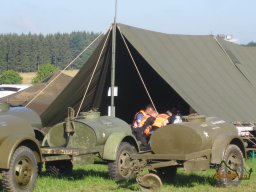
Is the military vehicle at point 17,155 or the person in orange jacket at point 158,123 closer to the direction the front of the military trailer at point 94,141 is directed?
the military vehicle

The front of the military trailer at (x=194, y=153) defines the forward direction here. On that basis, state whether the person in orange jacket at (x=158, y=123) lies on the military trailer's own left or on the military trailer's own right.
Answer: on the military trailer's own right

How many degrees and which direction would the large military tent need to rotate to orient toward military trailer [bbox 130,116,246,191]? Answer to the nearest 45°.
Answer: approximately 45° to its left

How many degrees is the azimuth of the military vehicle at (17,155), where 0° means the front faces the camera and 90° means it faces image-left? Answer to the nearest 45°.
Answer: approximately 45°

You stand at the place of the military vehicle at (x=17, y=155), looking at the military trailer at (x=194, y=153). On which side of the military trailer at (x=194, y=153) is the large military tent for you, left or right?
left

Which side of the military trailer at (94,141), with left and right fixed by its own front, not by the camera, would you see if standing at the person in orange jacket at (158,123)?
back

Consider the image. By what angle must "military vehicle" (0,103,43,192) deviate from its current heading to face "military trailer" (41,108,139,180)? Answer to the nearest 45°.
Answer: approximately 180°

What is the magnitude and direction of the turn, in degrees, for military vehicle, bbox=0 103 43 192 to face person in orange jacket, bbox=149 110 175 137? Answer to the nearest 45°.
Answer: approximately 180°

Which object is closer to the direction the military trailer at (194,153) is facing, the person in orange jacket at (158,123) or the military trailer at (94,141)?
the military trailer

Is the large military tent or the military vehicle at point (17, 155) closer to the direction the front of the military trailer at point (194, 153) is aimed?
the military vehicle
